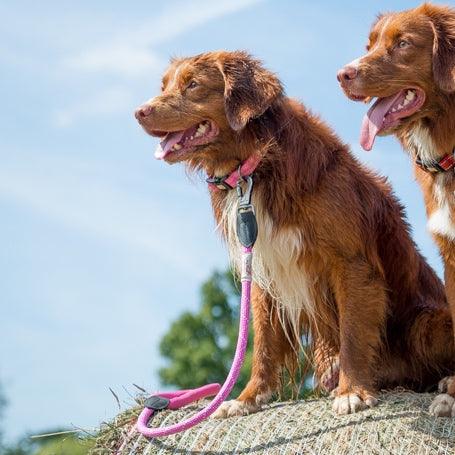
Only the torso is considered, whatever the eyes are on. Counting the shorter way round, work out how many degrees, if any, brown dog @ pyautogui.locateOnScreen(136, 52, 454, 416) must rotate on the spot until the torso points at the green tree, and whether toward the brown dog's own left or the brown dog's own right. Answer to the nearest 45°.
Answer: approximately 135° to the brown dog's own right

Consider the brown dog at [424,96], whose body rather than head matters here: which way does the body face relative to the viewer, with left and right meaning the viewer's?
facing the viewer and to the left of the viewer

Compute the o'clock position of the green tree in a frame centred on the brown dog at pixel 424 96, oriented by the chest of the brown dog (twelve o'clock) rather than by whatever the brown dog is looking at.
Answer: The green tree is roughly at 4 o'clock from the brown dog.

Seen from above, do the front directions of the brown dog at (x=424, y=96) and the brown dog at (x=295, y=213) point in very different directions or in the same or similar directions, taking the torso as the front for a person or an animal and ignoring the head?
same or similar directions

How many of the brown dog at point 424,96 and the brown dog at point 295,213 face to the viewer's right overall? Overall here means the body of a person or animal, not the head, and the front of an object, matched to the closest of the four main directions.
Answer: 0

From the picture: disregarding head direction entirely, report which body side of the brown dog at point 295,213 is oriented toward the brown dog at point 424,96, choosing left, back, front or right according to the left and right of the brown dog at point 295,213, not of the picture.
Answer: left

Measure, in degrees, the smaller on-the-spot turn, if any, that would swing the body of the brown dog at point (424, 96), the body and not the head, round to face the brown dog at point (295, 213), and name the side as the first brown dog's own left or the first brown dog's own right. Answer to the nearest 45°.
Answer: approximately 45° to the first brown dog's own right
